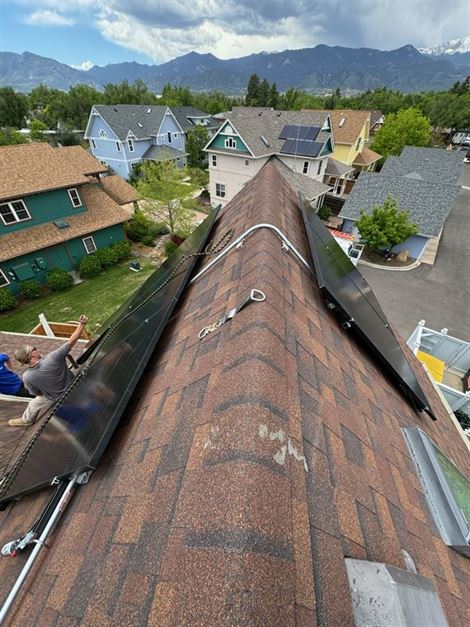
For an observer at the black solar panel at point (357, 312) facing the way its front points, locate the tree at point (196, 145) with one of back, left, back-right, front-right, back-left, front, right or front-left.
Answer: back-left

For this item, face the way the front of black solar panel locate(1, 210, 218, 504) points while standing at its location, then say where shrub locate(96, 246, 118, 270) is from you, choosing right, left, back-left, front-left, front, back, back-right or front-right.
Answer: right

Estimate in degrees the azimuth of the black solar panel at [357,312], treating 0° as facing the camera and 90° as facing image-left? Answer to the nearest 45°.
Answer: approximately 270°

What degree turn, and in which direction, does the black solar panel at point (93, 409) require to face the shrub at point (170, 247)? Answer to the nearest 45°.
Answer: approximately 135° to its right

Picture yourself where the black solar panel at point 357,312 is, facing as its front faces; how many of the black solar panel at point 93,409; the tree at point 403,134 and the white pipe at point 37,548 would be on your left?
1

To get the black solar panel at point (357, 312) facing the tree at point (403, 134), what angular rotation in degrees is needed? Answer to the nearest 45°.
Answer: approximately 90° to its left

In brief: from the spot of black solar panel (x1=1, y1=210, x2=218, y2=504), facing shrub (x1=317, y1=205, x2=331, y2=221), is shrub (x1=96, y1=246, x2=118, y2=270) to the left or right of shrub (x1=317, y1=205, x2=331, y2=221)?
left

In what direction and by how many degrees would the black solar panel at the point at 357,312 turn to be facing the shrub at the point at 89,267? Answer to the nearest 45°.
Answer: approximately 180°

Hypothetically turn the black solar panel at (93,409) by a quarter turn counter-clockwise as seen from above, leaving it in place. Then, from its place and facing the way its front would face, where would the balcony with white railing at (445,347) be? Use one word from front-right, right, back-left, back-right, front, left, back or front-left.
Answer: left

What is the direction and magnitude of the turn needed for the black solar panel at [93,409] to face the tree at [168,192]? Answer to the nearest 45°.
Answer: approximately 135° to its right

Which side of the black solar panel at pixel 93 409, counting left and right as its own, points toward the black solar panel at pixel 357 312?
back

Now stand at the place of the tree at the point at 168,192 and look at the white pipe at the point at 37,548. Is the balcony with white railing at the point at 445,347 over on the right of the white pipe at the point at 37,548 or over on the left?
left

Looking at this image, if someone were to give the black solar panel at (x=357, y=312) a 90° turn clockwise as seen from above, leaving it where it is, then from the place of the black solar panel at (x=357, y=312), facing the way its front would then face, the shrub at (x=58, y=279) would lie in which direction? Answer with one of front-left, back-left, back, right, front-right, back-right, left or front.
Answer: right

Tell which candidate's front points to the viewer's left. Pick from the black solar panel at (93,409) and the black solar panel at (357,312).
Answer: the black solar panel at (93,409)

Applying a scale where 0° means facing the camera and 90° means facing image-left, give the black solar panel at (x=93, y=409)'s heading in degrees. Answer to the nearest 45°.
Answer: approximately 90°

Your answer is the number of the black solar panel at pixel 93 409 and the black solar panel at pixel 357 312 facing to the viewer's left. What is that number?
1
